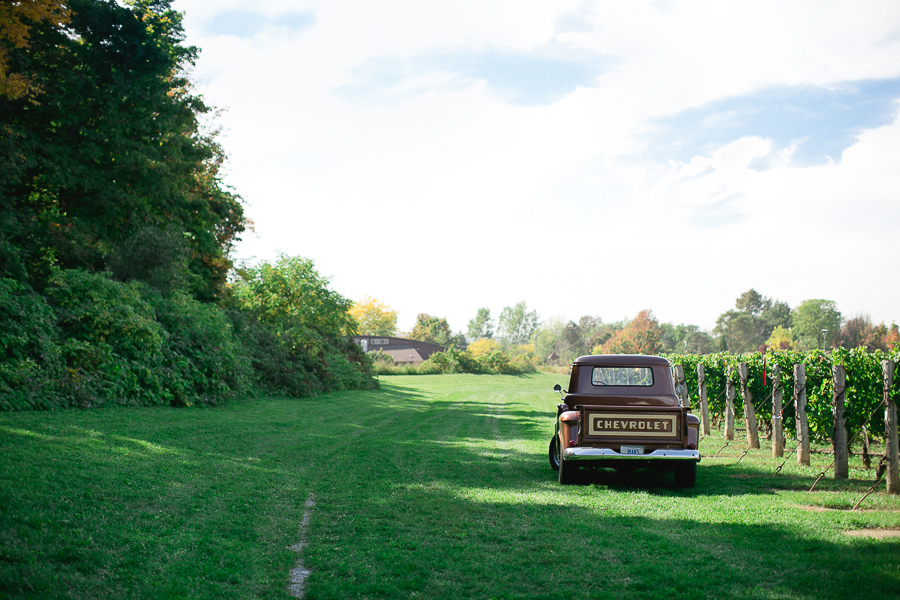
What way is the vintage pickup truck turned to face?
away from the camera

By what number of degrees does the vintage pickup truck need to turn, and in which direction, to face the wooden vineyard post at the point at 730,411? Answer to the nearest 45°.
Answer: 0° — it already faces it

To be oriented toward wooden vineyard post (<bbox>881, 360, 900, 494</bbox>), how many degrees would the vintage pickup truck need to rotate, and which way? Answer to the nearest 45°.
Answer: approximately 90° to its right

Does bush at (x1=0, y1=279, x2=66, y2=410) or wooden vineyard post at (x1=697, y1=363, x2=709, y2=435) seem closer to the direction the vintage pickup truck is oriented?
the wooden vineyard post

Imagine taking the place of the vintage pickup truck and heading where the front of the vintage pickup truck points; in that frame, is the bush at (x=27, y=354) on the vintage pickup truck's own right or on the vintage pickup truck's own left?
on the vintage pickup truck's own left
